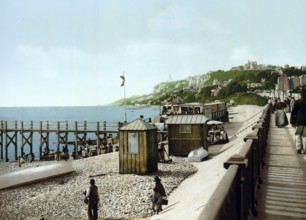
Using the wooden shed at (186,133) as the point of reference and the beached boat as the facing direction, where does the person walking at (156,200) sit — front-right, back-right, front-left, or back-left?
front-left

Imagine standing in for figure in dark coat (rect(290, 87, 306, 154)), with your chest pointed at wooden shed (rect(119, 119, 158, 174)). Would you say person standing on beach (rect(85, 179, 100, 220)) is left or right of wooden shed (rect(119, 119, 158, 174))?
left

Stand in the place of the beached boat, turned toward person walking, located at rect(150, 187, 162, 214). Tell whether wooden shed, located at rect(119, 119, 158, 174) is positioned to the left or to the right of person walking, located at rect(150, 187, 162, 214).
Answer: left

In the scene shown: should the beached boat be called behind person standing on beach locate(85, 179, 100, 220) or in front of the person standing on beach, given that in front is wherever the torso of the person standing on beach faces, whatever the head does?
in front

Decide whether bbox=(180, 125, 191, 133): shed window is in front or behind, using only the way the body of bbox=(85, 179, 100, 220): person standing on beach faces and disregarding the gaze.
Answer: in front

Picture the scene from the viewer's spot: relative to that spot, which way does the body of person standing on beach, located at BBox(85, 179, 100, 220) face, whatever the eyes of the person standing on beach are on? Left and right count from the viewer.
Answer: facing away from the viewer

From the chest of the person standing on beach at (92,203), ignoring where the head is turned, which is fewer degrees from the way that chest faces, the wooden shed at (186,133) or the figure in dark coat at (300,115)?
the wooden shed

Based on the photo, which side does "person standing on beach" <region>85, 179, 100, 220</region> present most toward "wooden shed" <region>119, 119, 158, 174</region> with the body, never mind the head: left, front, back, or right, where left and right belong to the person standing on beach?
front
